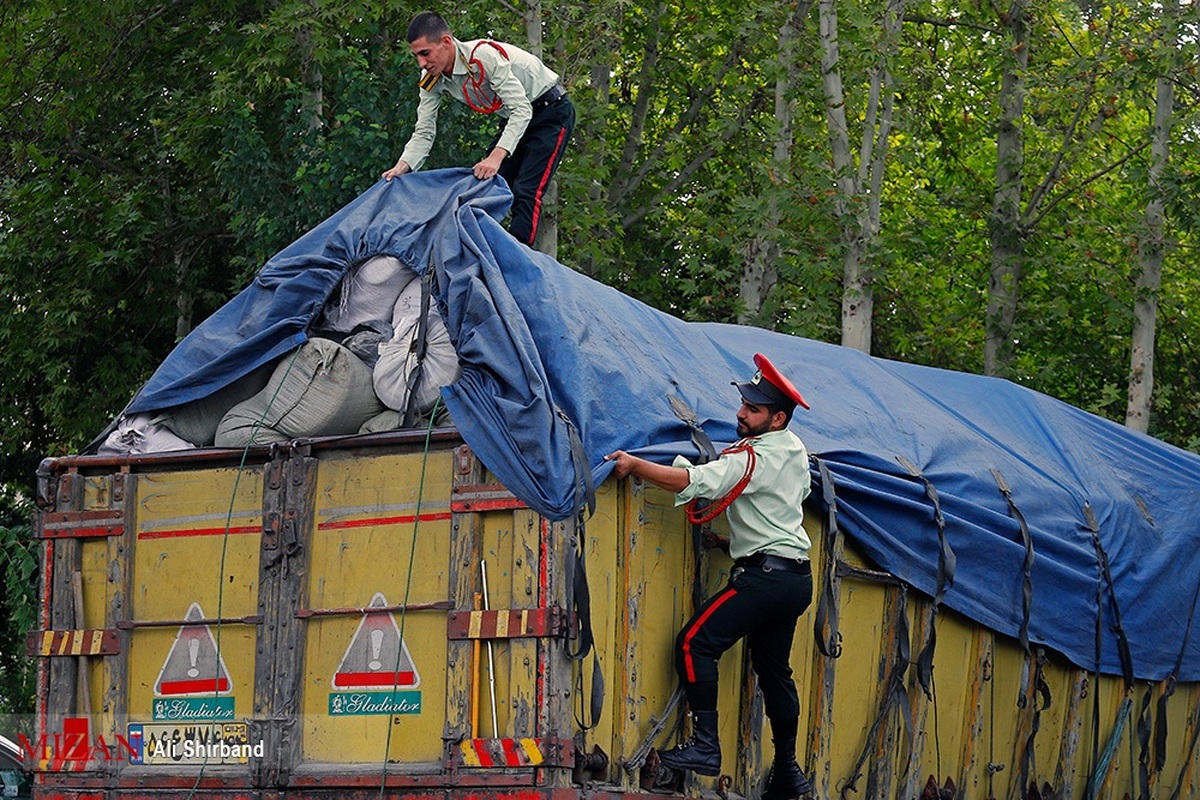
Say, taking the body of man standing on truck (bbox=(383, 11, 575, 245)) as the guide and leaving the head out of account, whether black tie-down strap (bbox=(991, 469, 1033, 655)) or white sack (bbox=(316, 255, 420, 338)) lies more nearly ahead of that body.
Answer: the white sack

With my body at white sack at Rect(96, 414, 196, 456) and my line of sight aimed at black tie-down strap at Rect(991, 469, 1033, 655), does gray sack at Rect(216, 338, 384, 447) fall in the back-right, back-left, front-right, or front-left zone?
front-right

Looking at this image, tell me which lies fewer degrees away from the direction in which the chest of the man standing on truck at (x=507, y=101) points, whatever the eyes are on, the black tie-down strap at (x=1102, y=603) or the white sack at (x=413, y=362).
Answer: the white sack

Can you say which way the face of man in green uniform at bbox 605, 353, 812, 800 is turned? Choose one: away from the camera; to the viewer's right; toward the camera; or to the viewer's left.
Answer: to the viewer's left

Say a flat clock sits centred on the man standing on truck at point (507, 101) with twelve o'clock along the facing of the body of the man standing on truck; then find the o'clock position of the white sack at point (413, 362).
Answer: The white sack is roughly at 11 o'clock from the man standing on truck.

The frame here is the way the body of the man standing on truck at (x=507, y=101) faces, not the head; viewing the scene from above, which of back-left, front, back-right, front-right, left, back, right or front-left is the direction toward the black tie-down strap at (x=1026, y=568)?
back-left

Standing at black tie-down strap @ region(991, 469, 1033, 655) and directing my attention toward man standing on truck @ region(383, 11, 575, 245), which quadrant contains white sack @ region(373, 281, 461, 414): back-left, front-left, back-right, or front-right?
front-left
